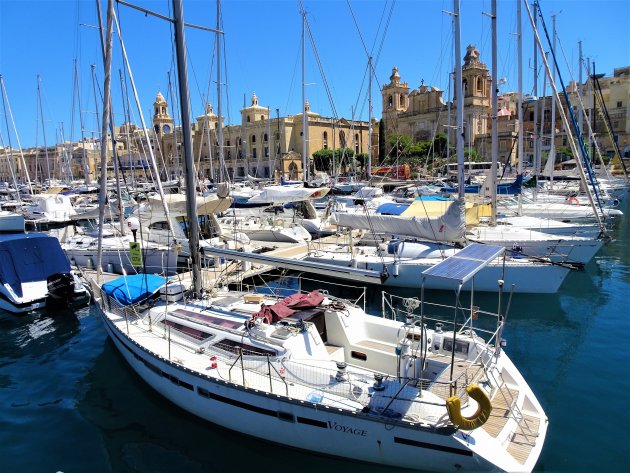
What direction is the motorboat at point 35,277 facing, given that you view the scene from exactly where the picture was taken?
facing away from the viewer and to the left of the viewer
